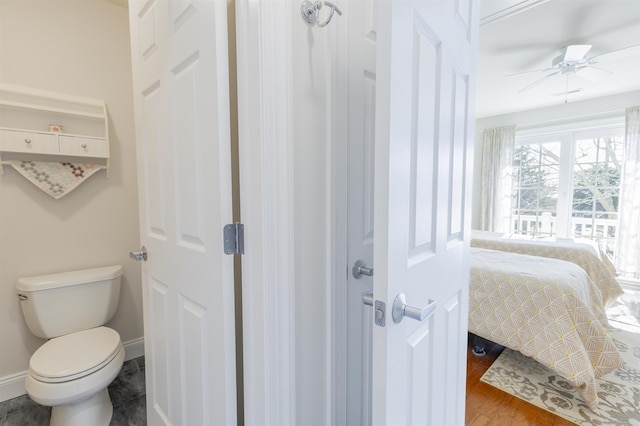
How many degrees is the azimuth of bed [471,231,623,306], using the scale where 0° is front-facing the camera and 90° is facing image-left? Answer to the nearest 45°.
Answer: approximately 315°

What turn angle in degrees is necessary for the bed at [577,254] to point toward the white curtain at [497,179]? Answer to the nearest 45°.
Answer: approximately 180°

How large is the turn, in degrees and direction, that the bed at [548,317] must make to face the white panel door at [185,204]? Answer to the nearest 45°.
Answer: approximately 90° to its right

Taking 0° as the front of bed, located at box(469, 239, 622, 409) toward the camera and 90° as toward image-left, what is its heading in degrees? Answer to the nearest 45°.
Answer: approximately 315°

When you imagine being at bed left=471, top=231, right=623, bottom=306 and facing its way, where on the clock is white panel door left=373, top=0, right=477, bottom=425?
The white panel door is roughly at 2 o'clock from the bed.

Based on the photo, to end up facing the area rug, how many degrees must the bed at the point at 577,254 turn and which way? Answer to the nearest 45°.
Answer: approximately 45° to its right

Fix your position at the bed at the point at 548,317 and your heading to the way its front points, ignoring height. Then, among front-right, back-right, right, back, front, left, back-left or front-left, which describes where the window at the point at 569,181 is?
back-left

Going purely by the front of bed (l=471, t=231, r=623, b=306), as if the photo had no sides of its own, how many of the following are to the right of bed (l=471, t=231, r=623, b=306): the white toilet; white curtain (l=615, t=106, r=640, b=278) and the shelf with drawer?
2
